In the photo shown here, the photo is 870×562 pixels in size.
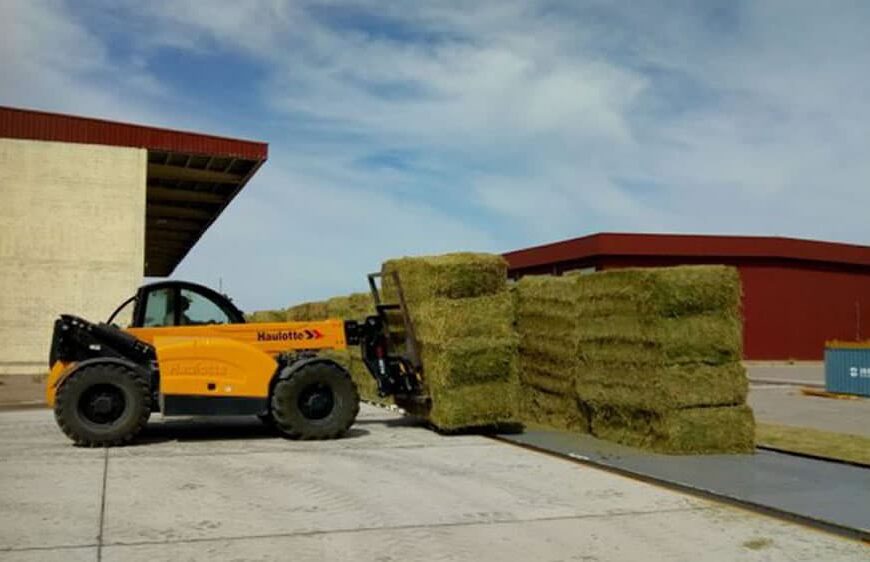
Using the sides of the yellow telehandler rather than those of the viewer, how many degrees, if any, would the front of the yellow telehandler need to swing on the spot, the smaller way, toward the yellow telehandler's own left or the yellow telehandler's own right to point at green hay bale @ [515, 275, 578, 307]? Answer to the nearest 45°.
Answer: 0° — it already faces it

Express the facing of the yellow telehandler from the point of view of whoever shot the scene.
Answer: facing to the right of the viewer

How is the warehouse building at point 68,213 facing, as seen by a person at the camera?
facing to the right of the viewer

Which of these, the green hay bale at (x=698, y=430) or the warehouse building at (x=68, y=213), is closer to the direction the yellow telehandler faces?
the green hay bale

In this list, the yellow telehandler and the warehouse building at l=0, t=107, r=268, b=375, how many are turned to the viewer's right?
2

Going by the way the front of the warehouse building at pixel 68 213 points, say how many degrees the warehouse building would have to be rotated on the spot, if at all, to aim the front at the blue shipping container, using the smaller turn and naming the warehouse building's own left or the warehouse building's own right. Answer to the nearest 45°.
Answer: approximately 45° to the warehouse building's own right

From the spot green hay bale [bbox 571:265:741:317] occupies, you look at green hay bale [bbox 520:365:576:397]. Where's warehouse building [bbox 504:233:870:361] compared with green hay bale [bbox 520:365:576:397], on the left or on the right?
right
